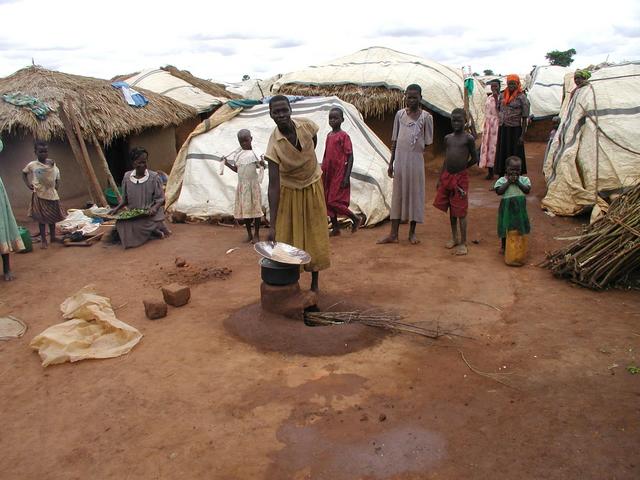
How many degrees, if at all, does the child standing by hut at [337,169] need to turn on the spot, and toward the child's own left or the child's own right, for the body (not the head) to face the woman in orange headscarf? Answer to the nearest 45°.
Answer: approximately 180°

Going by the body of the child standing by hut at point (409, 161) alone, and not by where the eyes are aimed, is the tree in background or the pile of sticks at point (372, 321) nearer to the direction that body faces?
the pile of sticks

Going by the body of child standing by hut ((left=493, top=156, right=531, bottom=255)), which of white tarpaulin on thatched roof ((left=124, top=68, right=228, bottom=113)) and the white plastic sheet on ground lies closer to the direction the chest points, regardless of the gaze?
the white plastic sheet on ground

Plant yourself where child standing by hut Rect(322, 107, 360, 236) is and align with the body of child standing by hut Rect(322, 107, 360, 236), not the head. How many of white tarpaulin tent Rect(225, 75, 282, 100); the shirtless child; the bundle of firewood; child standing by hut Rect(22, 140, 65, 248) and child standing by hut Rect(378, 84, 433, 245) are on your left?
3

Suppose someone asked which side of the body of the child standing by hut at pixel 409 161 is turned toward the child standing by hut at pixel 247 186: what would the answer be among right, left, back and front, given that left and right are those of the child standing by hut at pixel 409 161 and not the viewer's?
right

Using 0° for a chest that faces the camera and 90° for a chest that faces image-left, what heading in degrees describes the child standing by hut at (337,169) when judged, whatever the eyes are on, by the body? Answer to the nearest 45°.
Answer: approximately 45°

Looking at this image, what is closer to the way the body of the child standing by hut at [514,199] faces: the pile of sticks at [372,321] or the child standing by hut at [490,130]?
the pile of sticks

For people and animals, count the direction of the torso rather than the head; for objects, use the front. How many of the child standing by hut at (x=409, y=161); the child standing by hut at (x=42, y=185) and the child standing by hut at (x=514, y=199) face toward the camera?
3

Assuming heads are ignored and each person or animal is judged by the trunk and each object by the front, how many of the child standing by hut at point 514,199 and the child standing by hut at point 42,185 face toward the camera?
2

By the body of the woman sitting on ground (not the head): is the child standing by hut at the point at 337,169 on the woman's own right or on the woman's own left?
on the woman's own left

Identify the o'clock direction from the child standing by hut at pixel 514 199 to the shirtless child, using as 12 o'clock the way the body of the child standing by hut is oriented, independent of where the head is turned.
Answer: The shirtless child is roughly at 4 o'clock from the child standing by hut.

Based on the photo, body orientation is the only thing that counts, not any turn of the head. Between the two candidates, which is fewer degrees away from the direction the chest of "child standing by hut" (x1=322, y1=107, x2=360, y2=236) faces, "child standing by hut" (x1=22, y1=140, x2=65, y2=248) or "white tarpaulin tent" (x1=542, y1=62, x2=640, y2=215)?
the child standing by hut
